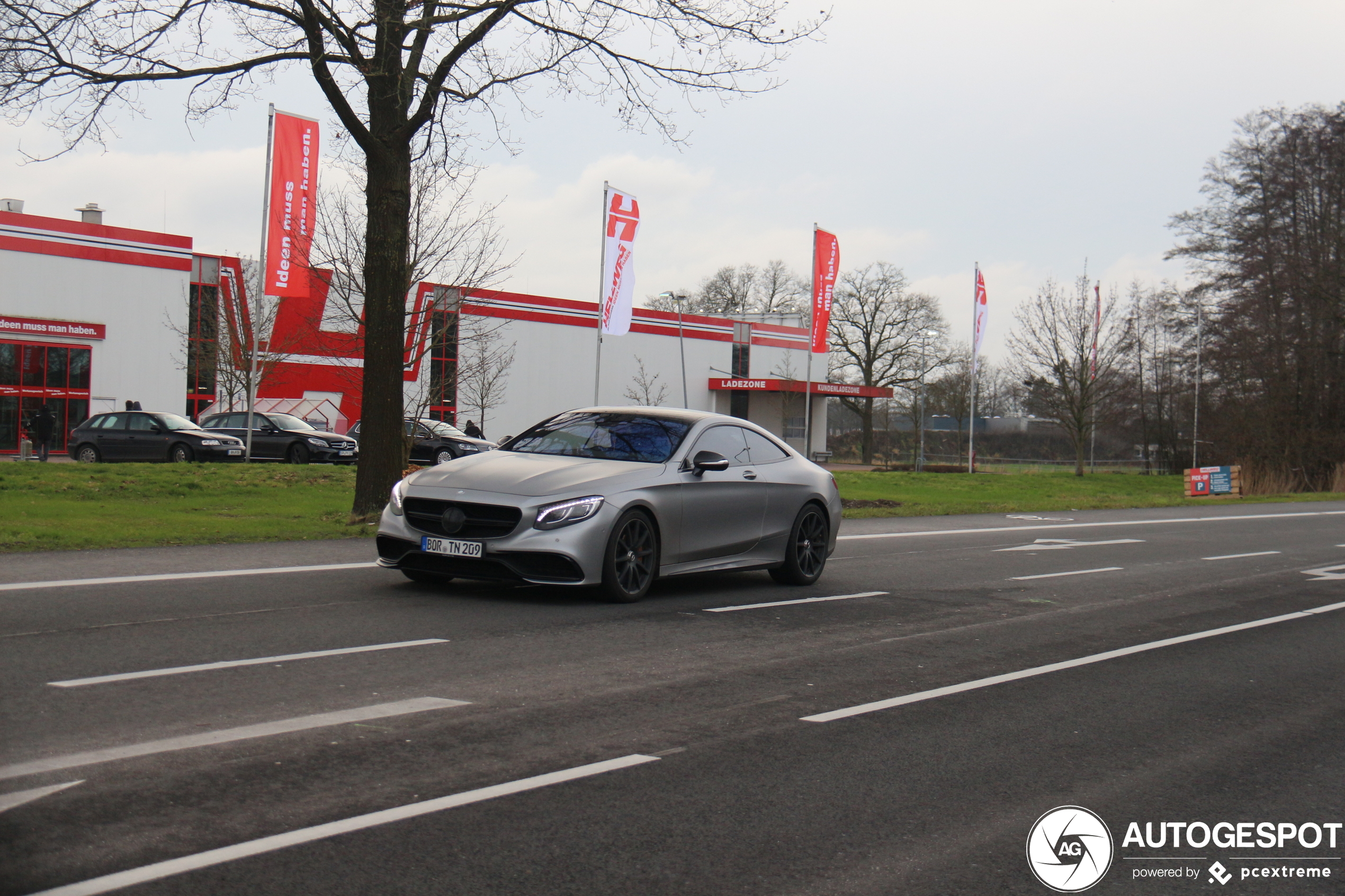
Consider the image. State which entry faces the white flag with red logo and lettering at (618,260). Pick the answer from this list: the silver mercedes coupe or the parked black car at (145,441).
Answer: the parked black car

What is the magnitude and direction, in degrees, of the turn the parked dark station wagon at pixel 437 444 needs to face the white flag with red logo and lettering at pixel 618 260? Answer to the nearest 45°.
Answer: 0° — it already faces it

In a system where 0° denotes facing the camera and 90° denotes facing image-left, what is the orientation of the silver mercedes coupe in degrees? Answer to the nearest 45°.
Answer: approximately 45°

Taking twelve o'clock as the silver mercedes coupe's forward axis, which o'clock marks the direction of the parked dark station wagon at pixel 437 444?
The parked dark station wagon is roughly at 4 o'clock from the silver mercedes coupe.

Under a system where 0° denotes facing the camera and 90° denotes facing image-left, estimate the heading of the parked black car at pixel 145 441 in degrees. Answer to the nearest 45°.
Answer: approximately 315°

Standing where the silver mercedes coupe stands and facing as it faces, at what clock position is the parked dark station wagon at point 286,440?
The parked dark station wagon is roughly at 4 o'clock from the silver mercedes coupe.

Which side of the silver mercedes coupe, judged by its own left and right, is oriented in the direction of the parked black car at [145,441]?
right

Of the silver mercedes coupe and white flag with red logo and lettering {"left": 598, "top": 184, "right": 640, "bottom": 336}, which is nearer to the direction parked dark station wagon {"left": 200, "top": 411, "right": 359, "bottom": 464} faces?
the white flag with red logo and lettering
